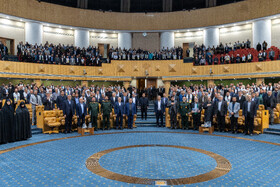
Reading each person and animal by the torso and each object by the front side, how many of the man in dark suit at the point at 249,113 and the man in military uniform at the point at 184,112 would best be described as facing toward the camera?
2

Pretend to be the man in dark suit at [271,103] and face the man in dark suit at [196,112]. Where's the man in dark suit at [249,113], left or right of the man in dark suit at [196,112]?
left

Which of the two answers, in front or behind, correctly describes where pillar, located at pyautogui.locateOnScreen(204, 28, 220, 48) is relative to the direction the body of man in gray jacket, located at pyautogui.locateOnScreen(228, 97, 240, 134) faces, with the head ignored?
behind

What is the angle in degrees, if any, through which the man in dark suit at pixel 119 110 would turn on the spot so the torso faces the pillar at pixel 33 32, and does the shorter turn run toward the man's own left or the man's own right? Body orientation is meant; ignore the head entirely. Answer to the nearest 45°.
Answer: approximately 135° to the man's own right

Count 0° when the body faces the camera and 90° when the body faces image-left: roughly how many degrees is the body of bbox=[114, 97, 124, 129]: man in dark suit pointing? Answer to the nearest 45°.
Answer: approximately 0°

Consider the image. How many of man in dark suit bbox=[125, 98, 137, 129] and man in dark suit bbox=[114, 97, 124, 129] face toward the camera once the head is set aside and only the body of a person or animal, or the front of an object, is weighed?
2

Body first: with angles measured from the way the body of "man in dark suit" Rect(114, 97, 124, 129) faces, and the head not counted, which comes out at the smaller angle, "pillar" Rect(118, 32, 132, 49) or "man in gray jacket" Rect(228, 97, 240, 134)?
the man in gray jacket

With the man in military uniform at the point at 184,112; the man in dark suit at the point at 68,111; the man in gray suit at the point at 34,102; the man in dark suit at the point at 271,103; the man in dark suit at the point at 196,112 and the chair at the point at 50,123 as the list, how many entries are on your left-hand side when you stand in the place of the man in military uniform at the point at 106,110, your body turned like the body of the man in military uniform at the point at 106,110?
3
